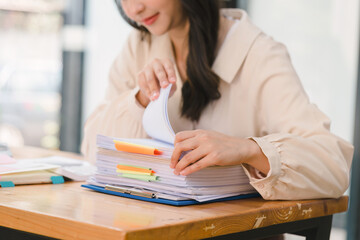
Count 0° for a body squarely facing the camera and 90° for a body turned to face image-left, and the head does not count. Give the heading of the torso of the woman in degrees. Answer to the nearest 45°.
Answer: approximately 45°

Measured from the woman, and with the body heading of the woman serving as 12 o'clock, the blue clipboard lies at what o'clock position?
The blue clipboard is roughly at 11 o'clock from the woman.
